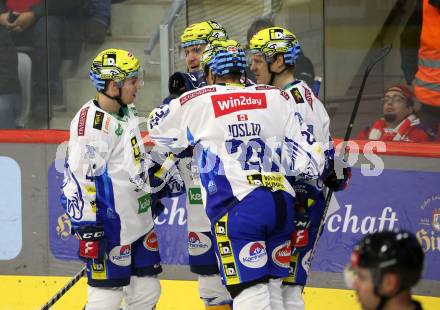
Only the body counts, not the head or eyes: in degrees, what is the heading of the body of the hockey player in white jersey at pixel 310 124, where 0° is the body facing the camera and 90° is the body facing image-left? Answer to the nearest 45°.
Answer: approximately 90°

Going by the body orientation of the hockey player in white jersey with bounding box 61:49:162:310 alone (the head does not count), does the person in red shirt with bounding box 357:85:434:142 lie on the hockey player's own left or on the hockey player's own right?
on the hockey player's own left

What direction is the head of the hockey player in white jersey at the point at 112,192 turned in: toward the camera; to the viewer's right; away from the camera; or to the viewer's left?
to the viewer's right

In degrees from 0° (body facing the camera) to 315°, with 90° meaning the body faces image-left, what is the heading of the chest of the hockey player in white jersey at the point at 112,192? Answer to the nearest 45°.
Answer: approximately 315°

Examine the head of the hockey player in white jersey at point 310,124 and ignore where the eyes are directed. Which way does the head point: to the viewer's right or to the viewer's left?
to the viewer's left

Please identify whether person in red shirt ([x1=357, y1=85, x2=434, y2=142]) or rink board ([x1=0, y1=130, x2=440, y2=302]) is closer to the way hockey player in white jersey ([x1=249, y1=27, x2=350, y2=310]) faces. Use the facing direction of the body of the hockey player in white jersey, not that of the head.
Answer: the rink board
